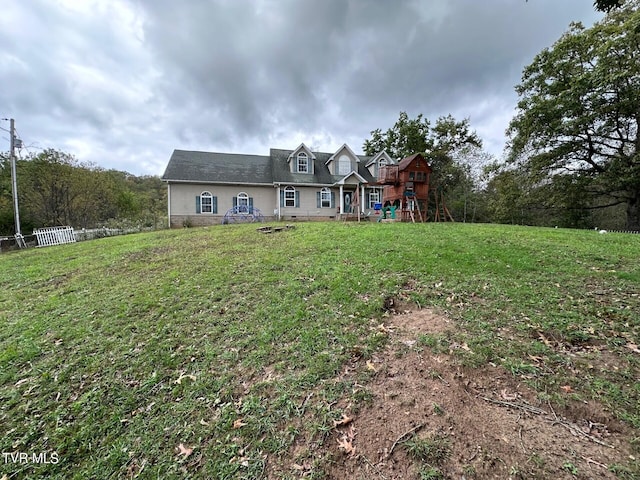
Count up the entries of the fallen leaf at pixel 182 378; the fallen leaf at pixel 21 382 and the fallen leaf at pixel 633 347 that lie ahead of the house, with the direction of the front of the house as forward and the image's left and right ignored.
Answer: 3

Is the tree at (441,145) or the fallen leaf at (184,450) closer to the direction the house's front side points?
the fallen leaf

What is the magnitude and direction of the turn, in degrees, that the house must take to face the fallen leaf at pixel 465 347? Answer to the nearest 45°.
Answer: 0° — it already faces it

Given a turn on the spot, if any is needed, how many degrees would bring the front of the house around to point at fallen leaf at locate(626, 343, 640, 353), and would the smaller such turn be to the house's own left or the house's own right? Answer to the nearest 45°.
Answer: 0° — it already faces it

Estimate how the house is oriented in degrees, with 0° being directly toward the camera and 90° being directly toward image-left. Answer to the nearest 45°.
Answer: approximately 0°

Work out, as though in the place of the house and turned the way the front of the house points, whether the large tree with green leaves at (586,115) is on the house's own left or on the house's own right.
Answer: on the house's own left

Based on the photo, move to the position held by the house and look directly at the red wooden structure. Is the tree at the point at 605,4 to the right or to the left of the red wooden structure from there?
right
